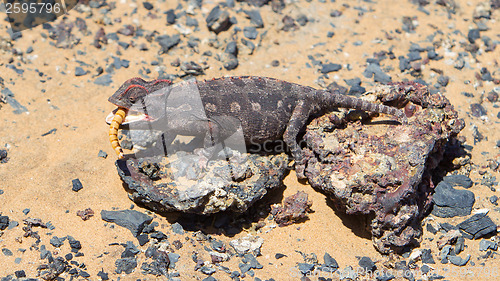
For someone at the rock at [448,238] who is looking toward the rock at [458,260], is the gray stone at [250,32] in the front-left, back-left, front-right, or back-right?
back-right

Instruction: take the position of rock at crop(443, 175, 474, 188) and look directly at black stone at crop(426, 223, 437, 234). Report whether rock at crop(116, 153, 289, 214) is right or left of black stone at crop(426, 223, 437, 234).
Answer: right

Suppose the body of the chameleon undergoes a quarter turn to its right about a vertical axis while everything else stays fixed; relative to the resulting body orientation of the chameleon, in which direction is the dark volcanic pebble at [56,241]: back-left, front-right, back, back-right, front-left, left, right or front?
back-left

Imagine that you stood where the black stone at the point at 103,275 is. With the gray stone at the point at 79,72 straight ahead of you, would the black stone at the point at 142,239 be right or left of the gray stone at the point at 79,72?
right

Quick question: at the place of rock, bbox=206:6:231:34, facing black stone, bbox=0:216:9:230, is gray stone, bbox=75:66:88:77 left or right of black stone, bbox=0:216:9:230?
right

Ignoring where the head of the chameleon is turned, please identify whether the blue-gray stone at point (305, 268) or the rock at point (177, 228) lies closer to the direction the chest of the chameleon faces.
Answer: the rock

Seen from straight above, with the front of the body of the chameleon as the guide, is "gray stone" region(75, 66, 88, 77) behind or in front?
in front

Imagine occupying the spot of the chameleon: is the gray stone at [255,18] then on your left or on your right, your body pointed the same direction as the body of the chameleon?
on your right

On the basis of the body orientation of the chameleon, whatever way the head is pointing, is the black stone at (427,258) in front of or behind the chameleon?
behind

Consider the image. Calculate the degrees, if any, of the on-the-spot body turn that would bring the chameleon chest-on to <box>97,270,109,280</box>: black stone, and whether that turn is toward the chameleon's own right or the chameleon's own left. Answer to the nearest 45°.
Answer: approximately 45° to the chameleon's own left

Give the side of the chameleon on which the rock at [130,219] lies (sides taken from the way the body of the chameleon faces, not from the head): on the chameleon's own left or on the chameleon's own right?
on the chameleon's own left

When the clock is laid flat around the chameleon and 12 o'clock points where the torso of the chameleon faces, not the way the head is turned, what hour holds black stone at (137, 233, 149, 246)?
The black stone is roughly at 10 o'clock from the chameleon.

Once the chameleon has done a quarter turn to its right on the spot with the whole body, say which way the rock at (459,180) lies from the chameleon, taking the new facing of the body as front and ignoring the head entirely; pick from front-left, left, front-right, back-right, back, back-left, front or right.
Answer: right

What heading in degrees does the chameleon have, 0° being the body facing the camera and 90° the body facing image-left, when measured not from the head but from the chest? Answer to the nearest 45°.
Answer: approximately 90°

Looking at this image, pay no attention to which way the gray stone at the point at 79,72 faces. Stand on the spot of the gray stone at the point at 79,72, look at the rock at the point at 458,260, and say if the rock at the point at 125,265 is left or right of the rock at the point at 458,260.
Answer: right

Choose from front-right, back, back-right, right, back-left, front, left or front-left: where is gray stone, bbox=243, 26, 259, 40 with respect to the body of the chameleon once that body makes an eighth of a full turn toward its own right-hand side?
front-right

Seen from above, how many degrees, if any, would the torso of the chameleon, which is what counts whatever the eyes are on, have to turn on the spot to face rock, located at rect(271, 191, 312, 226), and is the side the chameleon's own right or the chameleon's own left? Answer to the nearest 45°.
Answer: approximately 135° to the chameleon's own left

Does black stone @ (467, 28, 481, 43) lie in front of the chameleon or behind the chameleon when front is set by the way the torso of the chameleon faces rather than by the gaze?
behind

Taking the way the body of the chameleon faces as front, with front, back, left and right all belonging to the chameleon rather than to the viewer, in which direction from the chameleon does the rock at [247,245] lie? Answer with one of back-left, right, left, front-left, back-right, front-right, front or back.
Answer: left

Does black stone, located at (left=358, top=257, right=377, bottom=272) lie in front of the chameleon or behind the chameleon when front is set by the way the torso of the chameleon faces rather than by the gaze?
behind

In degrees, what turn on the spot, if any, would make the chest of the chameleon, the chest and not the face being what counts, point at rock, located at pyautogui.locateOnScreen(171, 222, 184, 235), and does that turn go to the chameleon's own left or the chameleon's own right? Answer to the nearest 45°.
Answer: approximately 90° to the chameleon's own left
